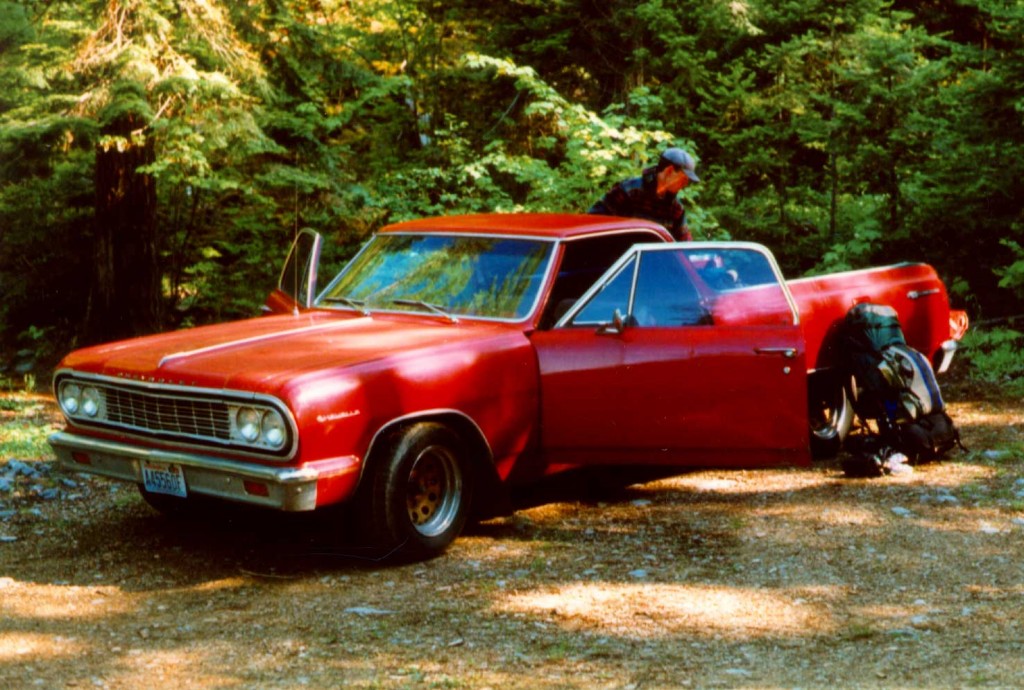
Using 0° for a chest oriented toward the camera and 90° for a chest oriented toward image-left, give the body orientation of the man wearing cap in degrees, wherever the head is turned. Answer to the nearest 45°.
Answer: approximately 270°

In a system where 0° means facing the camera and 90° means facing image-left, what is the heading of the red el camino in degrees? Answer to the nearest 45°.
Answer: approximately 45°

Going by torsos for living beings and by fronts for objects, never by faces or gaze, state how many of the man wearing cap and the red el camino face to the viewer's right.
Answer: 1

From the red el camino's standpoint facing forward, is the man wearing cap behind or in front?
behind

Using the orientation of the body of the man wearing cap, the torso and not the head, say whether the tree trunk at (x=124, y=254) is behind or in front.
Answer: behind

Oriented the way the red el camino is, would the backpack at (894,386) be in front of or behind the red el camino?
behind

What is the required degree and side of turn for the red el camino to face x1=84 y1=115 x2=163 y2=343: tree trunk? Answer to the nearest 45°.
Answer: approximately 90° to its right

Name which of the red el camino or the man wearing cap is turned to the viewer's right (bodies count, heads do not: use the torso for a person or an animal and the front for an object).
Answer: the man wearing cap

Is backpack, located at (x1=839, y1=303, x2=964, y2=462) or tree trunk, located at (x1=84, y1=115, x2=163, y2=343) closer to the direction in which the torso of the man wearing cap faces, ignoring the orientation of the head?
the backpack

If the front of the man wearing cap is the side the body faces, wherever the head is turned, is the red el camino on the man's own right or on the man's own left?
on the man's own right
